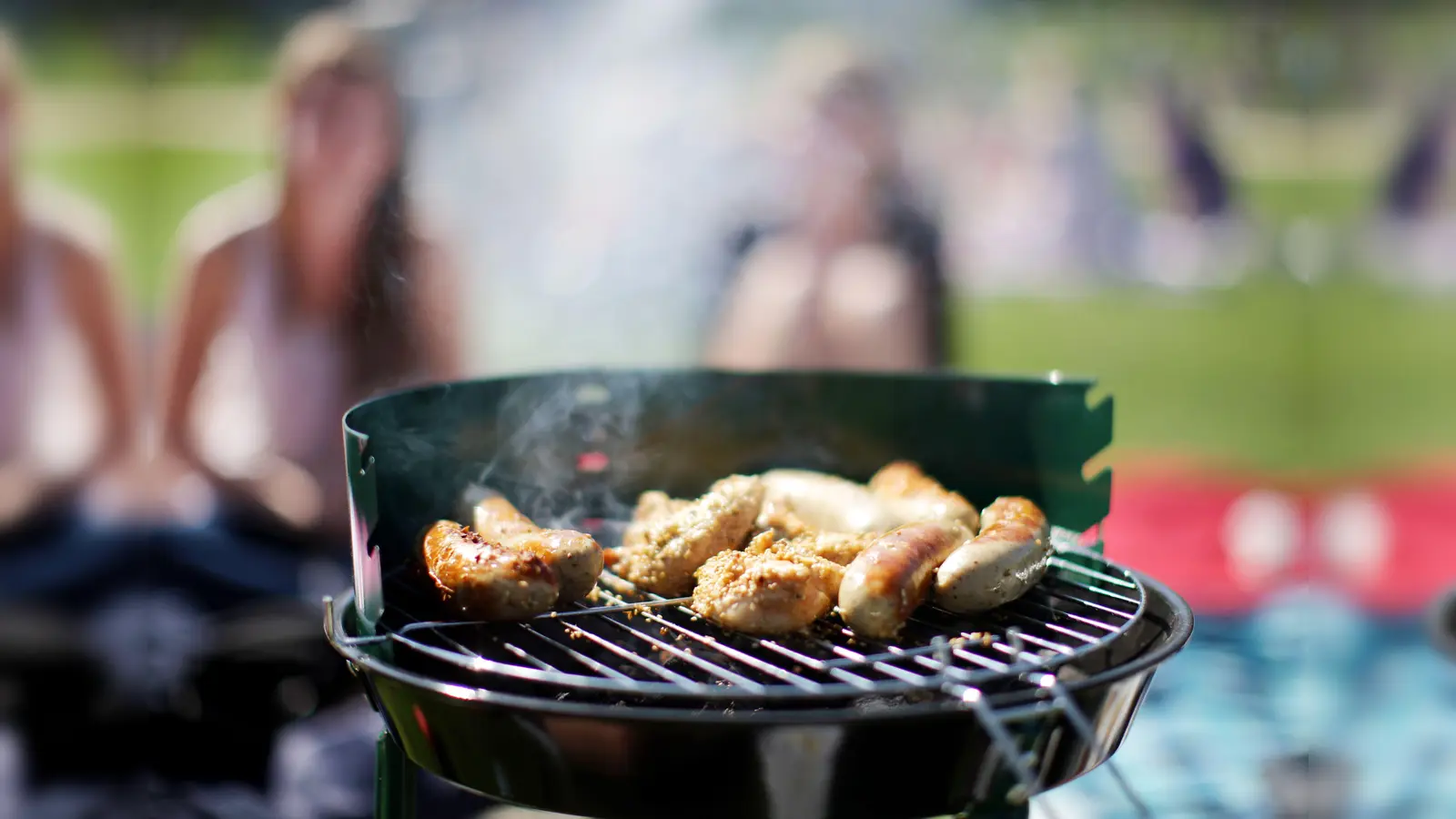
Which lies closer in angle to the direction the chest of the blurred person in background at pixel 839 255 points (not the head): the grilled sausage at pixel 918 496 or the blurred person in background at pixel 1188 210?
the grilled sausage

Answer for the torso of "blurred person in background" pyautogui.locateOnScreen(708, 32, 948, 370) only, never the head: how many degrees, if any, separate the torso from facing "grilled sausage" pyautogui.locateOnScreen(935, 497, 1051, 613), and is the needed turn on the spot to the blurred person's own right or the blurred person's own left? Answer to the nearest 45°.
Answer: approximately 45° to the blurred person's own left

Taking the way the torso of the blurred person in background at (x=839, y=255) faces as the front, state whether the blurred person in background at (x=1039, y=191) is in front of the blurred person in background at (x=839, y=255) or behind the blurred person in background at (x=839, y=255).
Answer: behind

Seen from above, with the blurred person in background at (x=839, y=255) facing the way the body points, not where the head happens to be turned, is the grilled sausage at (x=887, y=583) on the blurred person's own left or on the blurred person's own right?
on the blurred person's own left

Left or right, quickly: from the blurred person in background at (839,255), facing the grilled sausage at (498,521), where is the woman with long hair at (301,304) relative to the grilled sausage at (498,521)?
right

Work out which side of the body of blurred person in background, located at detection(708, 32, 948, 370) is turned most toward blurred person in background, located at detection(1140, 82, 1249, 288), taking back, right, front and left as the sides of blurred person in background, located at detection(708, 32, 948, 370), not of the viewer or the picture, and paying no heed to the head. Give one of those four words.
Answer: back

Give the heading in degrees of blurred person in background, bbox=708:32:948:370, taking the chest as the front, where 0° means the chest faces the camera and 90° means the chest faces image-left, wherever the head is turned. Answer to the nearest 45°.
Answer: approximately 45°

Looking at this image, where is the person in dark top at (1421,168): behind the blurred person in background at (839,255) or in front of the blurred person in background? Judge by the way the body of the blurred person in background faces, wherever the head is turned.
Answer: behind
